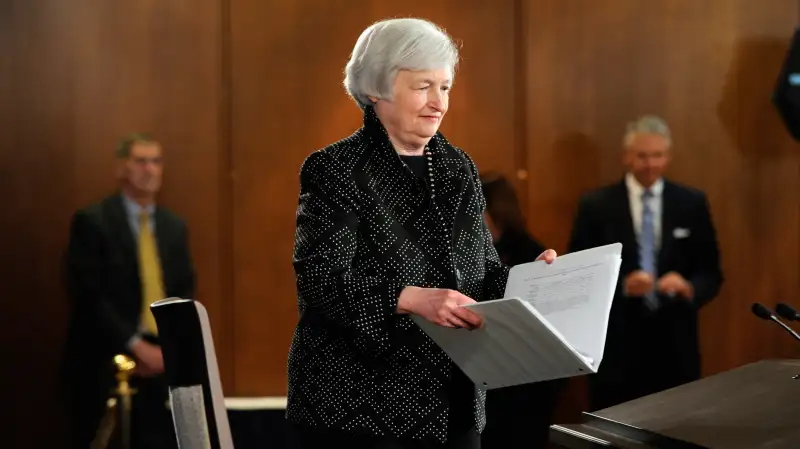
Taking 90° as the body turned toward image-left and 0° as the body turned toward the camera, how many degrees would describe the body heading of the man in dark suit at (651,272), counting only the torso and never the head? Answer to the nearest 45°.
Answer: approximately 0°

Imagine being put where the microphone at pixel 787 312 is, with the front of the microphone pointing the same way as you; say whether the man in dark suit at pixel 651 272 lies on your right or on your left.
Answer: on your right

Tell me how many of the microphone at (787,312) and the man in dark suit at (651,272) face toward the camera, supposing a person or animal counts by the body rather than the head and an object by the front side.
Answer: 1

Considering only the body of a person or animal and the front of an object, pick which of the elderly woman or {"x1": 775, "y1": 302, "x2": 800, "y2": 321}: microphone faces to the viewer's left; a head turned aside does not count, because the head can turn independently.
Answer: the microphone

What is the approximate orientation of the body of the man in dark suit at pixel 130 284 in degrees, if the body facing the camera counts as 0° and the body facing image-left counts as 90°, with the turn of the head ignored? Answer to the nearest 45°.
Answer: approximately 315°

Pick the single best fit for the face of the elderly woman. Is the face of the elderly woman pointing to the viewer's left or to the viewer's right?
to the viewer's right

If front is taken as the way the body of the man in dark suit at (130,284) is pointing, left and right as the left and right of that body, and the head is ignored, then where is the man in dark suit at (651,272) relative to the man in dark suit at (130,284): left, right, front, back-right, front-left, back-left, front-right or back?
front-left
